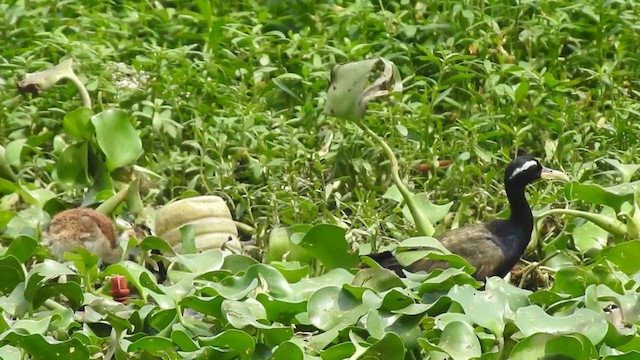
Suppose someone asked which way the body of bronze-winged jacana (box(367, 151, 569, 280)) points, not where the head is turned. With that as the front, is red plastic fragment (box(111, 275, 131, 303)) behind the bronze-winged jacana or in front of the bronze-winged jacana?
behind

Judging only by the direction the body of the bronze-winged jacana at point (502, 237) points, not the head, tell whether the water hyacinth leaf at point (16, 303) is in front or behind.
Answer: behind

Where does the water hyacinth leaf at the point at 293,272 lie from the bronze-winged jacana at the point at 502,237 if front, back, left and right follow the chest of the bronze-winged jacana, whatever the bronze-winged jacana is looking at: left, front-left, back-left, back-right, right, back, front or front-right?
back-right

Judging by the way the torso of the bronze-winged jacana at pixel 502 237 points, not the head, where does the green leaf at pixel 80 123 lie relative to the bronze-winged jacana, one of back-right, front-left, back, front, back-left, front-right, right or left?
back

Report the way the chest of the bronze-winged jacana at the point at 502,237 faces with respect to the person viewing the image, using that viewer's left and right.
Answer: facing to the right of the viewer

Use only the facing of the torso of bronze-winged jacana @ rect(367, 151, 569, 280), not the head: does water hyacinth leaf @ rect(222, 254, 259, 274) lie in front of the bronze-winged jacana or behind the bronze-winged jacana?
behind

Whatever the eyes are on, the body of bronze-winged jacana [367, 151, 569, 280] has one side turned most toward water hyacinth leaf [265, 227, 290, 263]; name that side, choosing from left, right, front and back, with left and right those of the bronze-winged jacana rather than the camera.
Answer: back

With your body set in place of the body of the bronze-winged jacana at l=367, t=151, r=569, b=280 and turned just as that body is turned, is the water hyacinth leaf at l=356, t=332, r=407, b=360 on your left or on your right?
on your right
